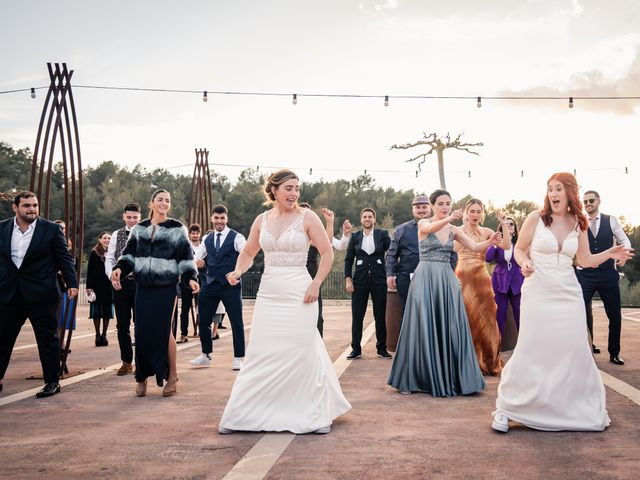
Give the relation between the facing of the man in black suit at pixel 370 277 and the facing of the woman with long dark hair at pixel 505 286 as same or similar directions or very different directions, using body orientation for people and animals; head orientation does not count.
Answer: same or similar directions

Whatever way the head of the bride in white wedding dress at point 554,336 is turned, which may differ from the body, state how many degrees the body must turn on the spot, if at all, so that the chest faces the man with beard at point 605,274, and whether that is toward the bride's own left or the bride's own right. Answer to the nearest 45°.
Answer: approximately 180°

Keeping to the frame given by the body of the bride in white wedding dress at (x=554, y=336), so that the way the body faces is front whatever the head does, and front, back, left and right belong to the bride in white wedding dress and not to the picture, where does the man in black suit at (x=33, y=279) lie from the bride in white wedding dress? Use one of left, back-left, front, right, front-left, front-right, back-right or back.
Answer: right

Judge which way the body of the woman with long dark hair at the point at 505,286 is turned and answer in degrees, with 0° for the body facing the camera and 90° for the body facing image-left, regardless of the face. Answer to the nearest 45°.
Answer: approximately 0°

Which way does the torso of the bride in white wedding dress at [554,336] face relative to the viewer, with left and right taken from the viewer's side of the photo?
facing the viewer

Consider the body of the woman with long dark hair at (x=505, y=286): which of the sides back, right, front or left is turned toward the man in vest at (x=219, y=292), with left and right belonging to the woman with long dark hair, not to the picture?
right

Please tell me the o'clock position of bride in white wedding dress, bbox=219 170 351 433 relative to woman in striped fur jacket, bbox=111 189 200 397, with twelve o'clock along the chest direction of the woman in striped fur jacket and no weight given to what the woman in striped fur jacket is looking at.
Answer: The bride in white wedding dress is roughly at 11 o'clock from the woman in striped fur jacket.

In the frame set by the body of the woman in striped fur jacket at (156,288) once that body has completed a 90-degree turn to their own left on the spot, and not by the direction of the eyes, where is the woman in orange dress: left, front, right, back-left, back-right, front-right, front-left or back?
front

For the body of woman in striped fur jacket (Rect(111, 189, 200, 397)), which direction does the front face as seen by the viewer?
toward the camera

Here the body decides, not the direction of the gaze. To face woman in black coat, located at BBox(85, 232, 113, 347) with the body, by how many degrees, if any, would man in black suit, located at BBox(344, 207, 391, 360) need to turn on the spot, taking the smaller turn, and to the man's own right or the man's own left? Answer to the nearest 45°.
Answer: approximately 90° to the man's own right

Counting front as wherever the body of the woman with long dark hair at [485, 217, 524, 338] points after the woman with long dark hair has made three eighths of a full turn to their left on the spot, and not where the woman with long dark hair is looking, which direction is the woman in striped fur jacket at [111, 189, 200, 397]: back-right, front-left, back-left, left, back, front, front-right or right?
back

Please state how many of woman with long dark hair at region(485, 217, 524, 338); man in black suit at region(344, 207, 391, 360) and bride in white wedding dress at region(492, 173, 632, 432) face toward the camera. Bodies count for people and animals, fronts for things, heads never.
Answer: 3

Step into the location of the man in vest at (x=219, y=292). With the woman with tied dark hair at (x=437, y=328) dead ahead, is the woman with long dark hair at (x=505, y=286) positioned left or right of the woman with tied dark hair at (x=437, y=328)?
left

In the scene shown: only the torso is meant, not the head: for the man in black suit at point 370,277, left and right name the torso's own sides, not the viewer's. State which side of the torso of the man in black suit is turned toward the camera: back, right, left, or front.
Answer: front

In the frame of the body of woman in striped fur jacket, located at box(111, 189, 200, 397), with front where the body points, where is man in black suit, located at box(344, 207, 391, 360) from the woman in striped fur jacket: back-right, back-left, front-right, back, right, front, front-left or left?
back-left
